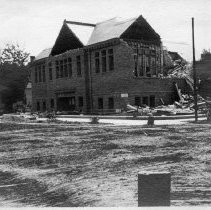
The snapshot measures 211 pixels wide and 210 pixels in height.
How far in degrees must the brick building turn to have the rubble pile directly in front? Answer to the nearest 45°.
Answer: approximately 90° to its left

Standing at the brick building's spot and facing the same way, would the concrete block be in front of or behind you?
in front

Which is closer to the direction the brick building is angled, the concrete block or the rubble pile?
the concrete block
